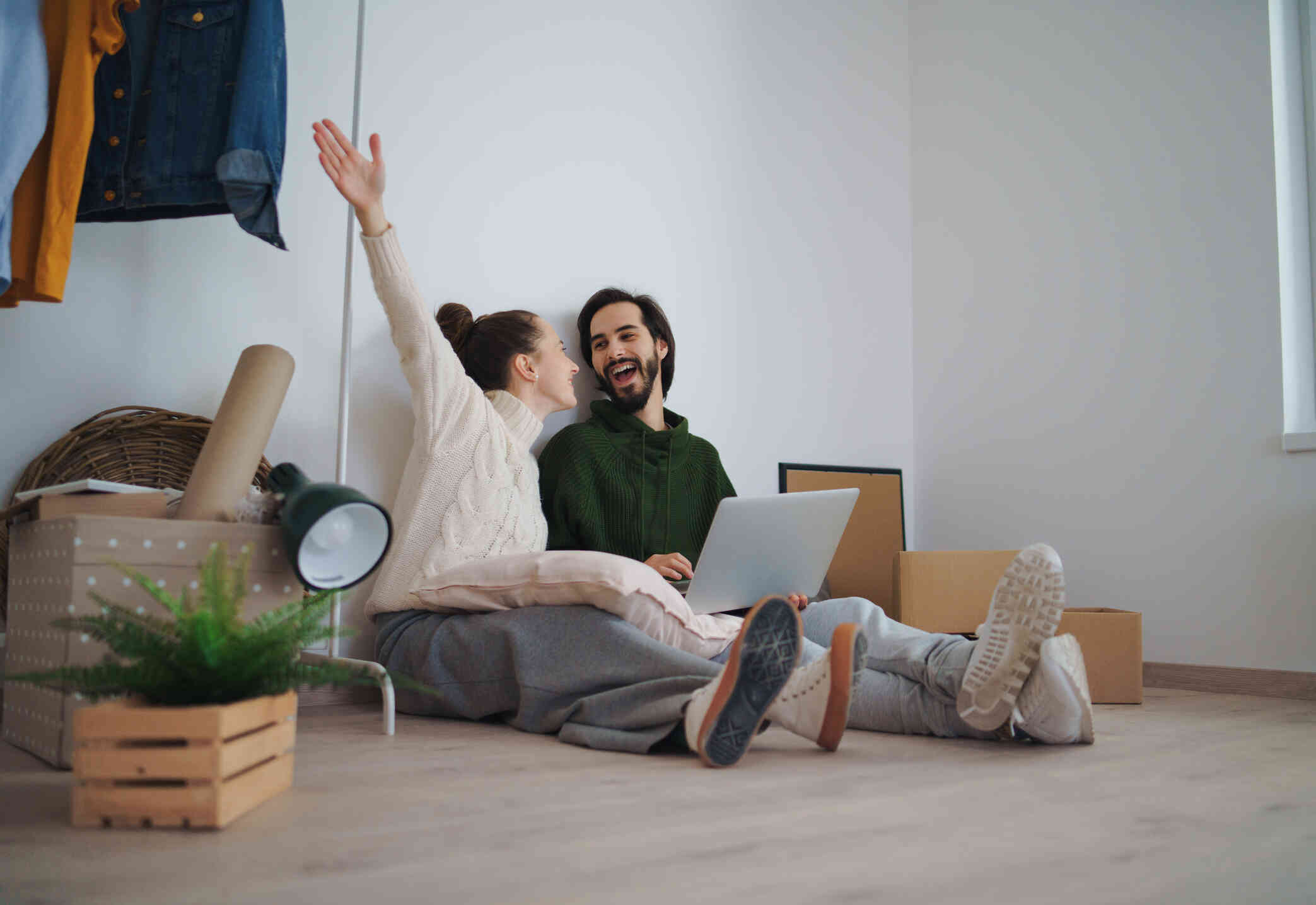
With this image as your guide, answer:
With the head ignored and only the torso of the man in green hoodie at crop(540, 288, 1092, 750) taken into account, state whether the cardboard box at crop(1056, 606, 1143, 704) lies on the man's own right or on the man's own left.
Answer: on the man's own left

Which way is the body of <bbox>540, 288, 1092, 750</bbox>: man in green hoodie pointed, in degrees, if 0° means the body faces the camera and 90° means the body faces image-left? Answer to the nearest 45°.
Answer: approximately 315°

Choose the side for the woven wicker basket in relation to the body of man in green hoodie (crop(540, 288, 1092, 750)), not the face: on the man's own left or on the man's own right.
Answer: on the man's own right

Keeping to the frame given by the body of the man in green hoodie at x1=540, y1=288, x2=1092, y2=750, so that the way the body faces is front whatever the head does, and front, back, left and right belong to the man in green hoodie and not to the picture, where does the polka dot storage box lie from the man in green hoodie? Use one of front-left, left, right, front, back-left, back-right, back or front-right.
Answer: right

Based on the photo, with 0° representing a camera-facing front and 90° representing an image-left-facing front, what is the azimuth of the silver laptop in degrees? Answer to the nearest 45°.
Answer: approximately 135°

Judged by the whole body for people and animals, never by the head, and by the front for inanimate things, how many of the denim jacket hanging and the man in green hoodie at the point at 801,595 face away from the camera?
0

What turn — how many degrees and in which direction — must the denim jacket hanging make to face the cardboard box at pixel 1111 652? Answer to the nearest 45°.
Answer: approximately 135° to its left

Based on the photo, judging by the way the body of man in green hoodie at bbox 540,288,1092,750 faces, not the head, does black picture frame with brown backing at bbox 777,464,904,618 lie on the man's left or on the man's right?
on the man's left

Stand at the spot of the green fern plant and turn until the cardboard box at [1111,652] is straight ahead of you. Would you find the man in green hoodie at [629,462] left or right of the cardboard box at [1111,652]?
left

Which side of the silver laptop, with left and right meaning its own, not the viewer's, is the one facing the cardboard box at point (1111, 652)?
right

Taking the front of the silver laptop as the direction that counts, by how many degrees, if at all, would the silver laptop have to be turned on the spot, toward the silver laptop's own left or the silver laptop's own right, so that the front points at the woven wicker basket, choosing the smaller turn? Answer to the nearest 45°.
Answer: approximately 45° to the silver laptop's own left

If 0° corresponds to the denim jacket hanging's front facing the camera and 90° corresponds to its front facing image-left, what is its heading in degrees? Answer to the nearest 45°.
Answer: approximately 45°

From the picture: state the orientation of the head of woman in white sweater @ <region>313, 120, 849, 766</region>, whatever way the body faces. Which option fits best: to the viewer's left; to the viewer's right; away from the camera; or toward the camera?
to the viewer's right

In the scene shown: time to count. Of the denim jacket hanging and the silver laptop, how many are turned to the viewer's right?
0
